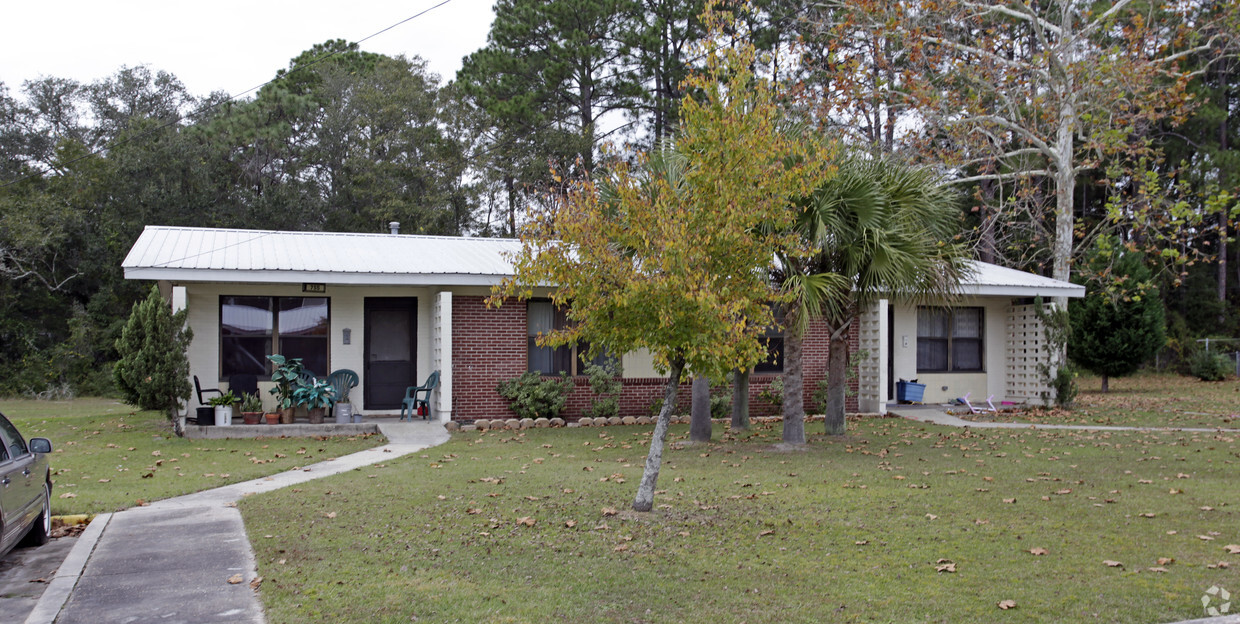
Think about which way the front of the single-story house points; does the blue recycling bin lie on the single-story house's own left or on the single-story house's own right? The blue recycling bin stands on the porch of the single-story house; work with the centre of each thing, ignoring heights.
on the single-story house's own left

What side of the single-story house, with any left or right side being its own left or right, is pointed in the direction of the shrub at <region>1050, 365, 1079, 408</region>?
left

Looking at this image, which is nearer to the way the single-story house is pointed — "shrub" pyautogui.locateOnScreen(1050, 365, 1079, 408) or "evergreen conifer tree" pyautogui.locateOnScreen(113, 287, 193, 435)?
the evergreen conifer tree

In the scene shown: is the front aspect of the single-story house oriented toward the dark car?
yes

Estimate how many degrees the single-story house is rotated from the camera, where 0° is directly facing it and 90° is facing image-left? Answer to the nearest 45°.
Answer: approximately 0°

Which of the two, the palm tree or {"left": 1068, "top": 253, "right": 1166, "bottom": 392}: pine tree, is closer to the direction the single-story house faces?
the palm tree

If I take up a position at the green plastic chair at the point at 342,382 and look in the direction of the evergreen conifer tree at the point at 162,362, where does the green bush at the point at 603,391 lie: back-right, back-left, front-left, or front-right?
back-left

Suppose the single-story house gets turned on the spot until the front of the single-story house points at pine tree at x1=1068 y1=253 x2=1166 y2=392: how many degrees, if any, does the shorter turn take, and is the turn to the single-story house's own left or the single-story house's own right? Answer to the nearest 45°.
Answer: approximately 135° to the single-story house's own left
